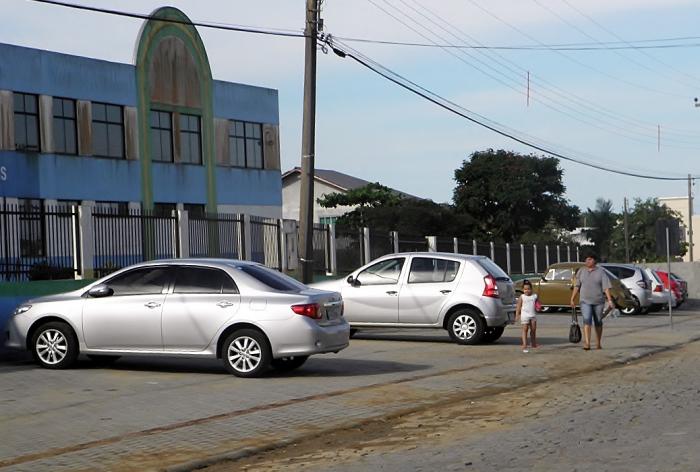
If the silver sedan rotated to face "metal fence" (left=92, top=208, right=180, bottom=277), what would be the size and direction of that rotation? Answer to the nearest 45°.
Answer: approximately 45° to its right

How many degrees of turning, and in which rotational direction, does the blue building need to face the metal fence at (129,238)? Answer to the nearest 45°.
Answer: approximately 45° to its right

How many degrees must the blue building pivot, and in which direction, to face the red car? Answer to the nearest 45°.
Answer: approximately 45° to its left

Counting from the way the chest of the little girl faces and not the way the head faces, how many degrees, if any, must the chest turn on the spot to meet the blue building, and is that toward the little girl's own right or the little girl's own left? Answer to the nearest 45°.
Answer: approximately 135° to the little girl's own right

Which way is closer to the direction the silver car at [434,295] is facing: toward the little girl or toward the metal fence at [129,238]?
the metal fence

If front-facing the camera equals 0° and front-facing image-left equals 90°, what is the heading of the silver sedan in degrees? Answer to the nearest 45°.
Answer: approximately 135°

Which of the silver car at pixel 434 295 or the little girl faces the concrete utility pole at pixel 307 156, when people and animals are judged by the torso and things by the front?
the silver car
